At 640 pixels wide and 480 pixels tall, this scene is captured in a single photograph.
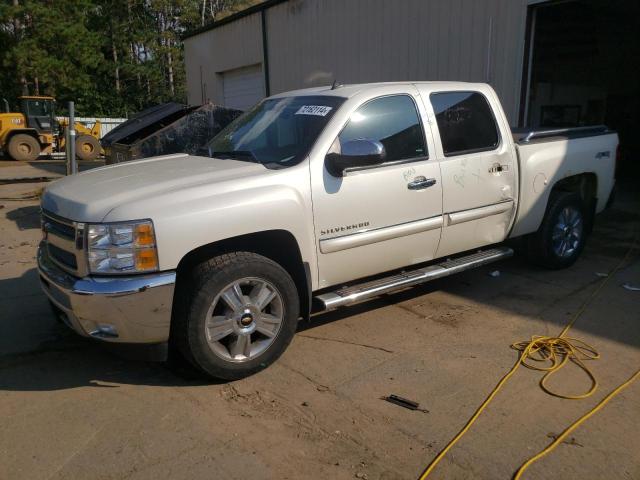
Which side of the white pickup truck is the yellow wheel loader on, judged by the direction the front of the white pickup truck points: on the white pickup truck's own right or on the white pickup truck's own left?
on the white pickup truck's own right

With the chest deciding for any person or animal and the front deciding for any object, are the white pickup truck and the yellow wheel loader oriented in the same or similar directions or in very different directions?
very different directions

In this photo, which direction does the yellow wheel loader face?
to the viewer's right

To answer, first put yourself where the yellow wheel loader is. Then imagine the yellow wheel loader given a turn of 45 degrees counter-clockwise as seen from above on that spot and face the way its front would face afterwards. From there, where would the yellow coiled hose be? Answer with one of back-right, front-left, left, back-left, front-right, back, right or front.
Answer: back-right

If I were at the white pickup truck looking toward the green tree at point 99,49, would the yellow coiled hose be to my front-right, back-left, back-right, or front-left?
back-right

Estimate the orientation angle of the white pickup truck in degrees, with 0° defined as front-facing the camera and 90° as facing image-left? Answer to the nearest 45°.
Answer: approximately 45°

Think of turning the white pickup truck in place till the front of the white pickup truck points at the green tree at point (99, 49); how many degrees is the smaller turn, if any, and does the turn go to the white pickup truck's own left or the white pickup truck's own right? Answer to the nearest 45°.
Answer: approximately 90° to the white pickup truck's own right

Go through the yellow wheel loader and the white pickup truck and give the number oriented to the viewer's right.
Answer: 1

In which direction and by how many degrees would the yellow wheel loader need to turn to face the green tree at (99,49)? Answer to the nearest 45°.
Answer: approximately 90° to its left

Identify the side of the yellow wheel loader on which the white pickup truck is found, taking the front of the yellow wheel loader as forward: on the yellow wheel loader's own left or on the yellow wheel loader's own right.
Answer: on the yellow wheel loader's own right
